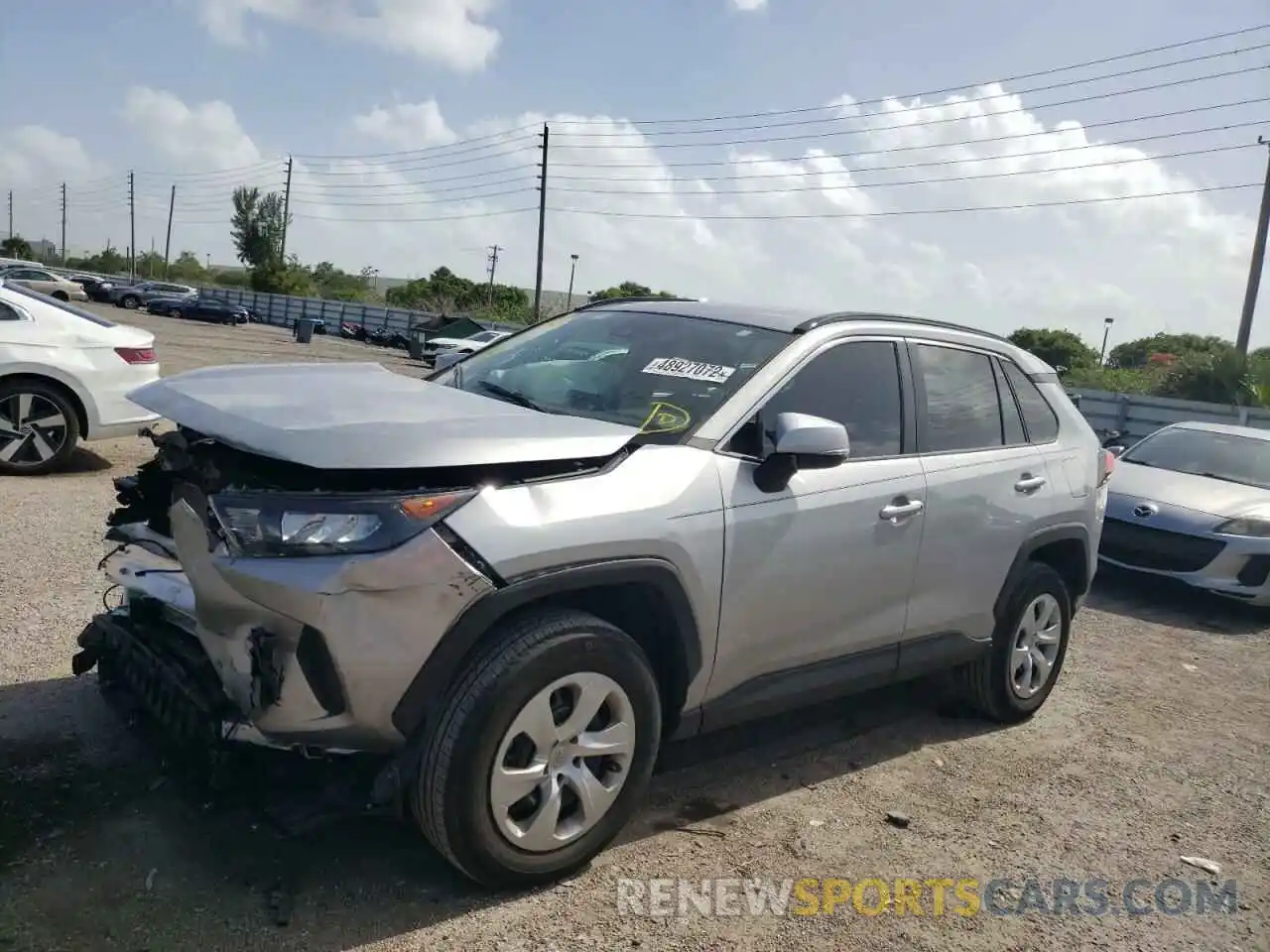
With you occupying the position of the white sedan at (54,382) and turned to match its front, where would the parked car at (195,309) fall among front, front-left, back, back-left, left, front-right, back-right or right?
right

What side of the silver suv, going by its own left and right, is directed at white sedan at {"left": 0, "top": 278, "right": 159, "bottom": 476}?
right

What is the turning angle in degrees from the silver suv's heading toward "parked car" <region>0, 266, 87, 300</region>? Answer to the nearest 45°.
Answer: approximately 90° to its right

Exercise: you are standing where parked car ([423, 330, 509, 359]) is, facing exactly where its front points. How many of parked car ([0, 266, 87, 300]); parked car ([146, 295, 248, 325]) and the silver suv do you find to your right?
2

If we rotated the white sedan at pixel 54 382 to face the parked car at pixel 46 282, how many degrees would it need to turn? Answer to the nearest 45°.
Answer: approximately 90° to its right

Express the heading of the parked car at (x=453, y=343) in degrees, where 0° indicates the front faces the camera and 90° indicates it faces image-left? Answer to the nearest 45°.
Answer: approximately 45°

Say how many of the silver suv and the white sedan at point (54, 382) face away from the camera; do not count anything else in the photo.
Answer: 0

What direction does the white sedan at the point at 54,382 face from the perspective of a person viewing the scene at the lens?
facing to the left of the viewer

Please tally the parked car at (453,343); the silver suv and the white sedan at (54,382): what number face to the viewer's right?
0

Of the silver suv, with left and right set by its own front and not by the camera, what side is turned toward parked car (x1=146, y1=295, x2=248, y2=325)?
right

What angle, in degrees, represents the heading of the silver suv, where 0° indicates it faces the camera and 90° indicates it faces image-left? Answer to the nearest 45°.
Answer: approximately 45°
